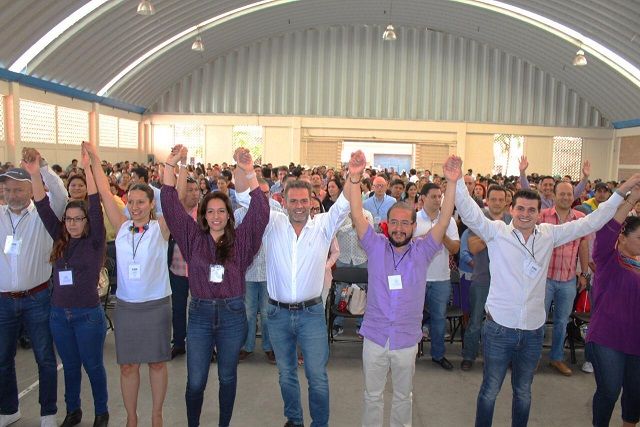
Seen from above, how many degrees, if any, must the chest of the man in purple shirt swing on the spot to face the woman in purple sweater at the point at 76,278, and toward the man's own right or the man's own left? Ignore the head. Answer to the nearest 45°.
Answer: approximately 90° to the man's own right

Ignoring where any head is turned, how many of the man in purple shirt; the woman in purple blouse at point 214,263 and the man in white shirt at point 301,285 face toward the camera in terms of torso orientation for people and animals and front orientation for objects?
3

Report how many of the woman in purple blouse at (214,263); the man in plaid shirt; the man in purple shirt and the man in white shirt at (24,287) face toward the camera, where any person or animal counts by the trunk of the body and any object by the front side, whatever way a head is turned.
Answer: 4

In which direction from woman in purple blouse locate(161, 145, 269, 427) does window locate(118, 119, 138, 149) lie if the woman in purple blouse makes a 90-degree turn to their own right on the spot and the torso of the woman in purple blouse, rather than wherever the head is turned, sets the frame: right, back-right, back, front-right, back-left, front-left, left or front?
right

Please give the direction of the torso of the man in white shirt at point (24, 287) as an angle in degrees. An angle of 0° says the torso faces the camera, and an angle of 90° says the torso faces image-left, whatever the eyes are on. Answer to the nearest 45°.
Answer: approximately 0°

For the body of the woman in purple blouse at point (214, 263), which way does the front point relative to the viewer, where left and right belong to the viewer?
facing the viewer

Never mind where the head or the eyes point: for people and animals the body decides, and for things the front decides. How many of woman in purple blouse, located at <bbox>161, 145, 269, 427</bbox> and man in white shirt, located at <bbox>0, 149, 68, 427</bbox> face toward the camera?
2

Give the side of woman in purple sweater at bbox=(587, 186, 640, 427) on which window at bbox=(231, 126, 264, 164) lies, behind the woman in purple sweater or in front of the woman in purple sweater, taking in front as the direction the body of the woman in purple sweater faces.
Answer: behind

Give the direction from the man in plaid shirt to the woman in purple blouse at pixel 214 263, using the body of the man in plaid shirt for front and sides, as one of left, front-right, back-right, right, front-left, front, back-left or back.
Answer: front-right

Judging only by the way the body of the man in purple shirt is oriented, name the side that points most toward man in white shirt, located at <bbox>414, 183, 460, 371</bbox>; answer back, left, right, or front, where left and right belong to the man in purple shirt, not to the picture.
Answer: back

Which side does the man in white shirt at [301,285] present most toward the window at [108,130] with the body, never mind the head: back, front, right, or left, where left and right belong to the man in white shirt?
back

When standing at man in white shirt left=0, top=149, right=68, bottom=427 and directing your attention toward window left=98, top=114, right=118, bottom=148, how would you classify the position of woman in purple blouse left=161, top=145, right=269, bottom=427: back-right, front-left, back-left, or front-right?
back-right

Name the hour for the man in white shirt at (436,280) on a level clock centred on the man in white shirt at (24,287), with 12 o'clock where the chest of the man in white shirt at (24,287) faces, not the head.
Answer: the man in white shirt at (436,280) is roughly at 9 o'clock from the man in white shirt at (24,287).

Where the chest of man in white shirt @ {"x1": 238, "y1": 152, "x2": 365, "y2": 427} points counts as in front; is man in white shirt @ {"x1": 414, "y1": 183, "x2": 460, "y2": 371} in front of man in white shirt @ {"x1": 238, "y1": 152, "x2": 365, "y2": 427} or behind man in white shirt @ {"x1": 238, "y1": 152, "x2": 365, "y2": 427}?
behind

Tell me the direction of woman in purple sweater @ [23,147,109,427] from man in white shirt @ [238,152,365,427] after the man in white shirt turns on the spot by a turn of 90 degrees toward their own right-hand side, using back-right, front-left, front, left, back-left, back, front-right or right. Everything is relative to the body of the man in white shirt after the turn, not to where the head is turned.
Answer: front

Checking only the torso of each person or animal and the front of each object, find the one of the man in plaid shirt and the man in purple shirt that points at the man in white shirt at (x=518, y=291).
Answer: the man in plaid shirt
